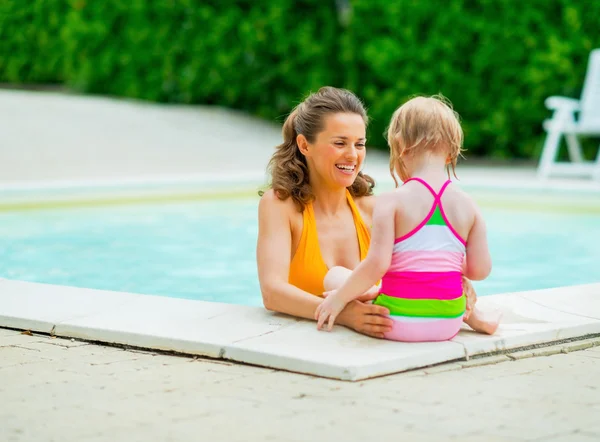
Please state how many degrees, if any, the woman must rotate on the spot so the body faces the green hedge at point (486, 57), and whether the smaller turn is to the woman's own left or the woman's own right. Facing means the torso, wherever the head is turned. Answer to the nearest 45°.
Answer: approximately 135° to the woman's own left

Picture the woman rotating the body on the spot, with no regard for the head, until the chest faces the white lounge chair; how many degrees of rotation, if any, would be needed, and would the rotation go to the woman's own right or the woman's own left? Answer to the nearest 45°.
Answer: approximately 135° to the woman's own left

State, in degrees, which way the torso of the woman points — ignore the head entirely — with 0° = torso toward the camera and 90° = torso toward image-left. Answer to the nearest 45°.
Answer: approximately 315°

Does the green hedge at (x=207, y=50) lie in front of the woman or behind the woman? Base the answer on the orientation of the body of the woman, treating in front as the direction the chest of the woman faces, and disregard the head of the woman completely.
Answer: behind

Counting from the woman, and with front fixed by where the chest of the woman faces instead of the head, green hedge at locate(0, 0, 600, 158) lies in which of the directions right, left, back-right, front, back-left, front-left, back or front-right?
back-left

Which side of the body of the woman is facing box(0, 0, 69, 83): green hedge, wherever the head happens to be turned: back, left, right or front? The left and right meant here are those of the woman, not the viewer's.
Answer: back
